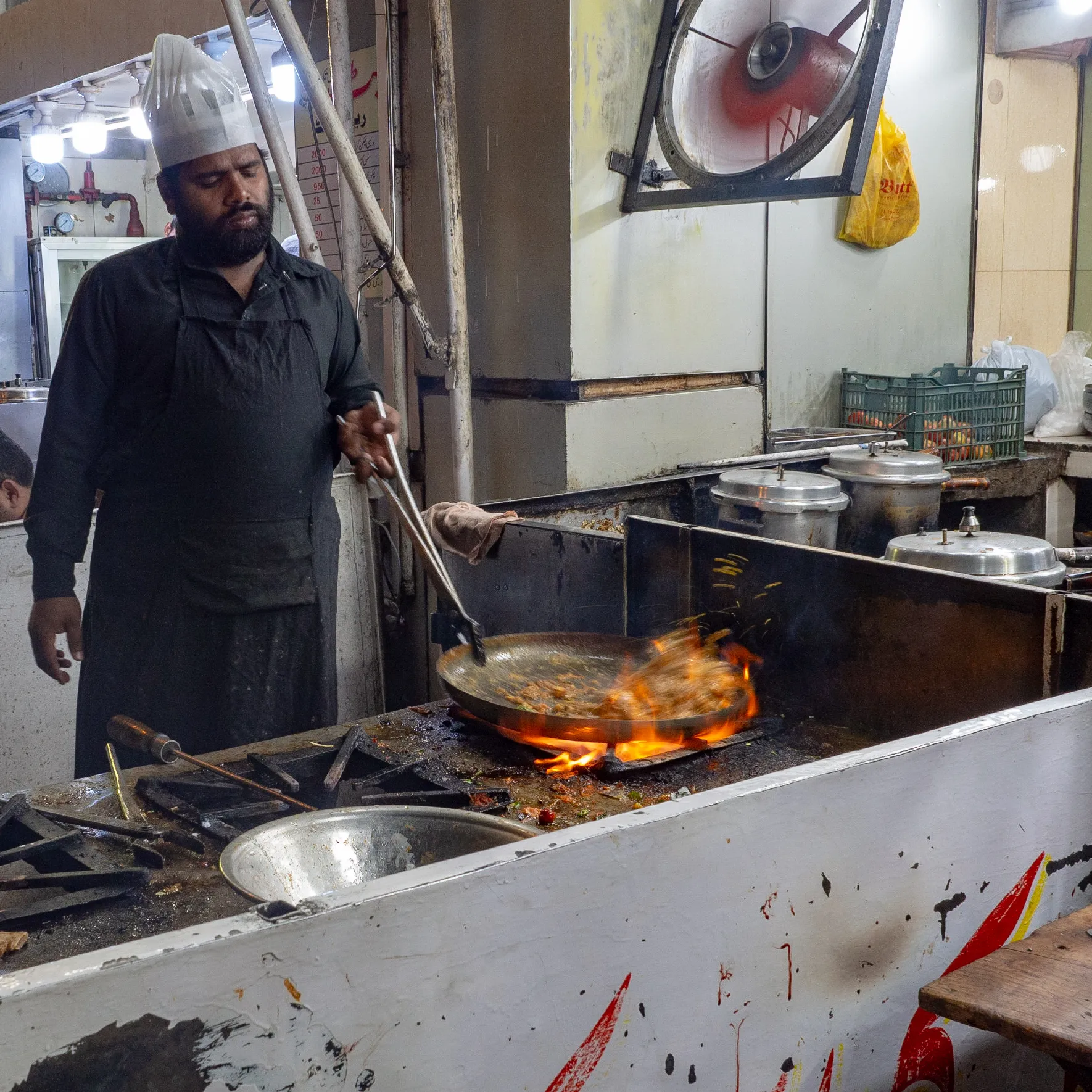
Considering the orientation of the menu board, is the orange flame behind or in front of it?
in front

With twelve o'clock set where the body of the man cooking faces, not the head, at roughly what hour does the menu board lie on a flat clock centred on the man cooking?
The menu board is roughly at 8 o'clock from the man cooking.

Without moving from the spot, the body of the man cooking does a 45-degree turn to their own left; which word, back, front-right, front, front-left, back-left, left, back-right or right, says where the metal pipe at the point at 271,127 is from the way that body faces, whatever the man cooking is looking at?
left

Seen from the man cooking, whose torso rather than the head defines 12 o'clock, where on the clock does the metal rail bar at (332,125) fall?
The metal rail bar is roughly at 8 o'clock from the man cooking.

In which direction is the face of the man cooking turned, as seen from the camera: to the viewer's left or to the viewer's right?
to the viewer's right

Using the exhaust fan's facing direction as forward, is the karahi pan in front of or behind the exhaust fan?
in front

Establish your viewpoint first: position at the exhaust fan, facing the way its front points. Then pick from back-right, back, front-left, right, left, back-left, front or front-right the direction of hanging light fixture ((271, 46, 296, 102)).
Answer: right

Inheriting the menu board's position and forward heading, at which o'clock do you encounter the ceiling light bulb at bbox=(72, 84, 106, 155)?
The ceiling light bulb is roughly at 5 o'clock from the menu board.

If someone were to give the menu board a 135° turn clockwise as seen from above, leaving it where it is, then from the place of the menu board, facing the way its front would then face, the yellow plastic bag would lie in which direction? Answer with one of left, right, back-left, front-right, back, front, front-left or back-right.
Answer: back-right

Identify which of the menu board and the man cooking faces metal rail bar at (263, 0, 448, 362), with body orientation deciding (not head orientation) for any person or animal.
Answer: the menu board

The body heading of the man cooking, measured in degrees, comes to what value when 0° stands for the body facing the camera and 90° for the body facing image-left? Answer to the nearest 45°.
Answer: approximately 315°

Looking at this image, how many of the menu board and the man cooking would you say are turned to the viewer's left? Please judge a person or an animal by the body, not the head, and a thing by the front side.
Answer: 0

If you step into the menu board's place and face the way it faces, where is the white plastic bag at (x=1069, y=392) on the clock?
The white plastic bag is roughly at 9 o'clock from the menu board.

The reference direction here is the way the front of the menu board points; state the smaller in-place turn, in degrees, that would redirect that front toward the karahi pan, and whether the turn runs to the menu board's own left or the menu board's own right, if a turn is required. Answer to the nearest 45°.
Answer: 0° — it already faces it

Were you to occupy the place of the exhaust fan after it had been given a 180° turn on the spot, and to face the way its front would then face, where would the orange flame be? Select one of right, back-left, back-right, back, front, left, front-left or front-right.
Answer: back-right
